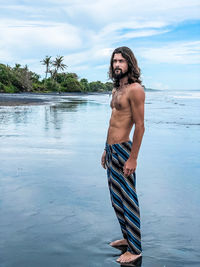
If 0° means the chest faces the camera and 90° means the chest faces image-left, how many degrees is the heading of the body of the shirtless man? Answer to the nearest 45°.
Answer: approximately 45°
